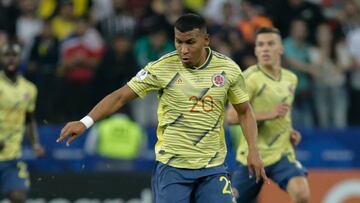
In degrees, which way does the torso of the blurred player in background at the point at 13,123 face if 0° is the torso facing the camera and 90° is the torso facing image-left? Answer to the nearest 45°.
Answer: approximately 0°

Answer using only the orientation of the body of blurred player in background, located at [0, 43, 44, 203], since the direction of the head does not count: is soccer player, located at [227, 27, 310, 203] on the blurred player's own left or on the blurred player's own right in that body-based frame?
on the blurred player's own left

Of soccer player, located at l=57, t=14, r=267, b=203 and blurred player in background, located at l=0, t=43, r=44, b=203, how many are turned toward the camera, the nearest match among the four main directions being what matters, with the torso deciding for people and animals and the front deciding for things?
2
